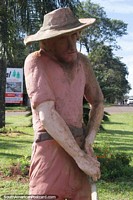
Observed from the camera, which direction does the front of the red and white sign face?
facing the viewer

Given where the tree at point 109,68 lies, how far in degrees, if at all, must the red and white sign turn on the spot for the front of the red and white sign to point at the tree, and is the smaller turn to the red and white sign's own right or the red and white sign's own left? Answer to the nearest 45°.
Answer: approximately 135° to the red and white sign's own left

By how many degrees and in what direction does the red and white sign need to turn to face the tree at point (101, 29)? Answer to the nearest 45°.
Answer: approximately 135° to its left
